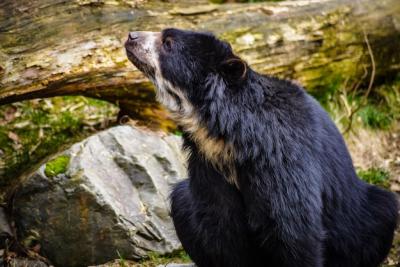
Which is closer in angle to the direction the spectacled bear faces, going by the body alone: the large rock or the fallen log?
the large rock

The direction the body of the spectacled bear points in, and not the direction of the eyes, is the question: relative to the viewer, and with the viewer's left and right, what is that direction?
facing the viewer and to the left of the viewer

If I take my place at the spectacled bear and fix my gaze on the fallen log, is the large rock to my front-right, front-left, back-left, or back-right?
front-left

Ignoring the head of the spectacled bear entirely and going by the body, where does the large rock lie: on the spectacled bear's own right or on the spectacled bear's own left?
on the spectacled bear's own right

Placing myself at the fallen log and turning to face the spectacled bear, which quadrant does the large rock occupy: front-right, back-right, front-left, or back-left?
front-right

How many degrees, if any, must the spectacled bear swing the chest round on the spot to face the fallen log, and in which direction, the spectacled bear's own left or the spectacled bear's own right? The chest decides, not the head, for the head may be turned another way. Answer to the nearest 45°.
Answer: approximately 90° to the spectacled bear's own right
